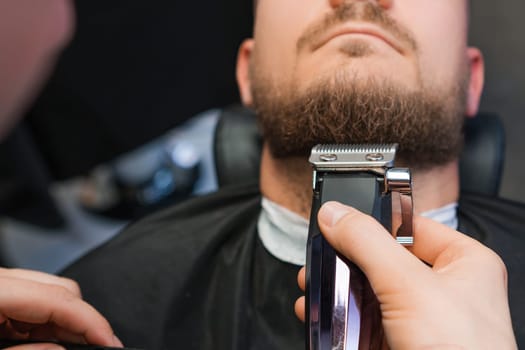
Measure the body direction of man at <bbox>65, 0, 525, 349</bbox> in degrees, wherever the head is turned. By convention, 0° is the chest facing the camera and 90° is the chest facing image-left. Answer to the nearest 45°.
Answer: approximately 0°
